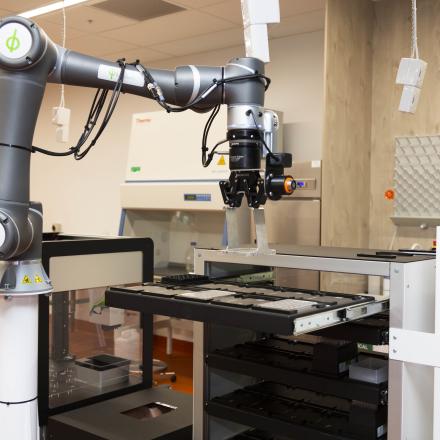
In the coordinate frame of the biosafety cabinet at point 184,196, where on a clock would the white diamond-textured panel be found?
The white diamond-textured panel is roughly at 10 o'clock from the biosafety cabinet.

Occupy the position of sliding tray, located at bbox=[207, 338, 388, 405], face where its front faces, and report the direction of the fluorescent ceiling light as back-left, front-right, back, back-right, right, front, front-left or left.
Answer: right

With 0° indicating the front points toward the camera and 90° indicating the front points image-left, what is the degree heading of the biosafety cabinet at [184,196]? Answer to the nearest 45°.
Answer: approximately 0°

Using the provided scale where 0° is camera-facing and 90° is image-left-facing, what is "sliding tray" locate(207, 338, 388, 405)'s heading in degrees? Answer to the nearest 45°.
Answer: approximately 45°

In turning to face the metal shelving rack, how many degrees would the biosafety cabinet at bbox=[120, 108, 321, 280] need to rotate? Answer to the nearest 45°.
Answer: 0° — it already faces it

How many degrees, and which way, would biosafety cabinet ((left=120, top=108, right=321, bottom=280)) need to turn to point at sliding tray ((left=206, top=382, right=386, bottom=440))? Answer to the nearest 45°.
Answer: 0° — it already faces it

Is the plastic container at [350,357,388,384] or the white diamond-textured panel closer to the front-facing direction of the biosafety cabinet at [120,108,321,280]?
the plastic container
